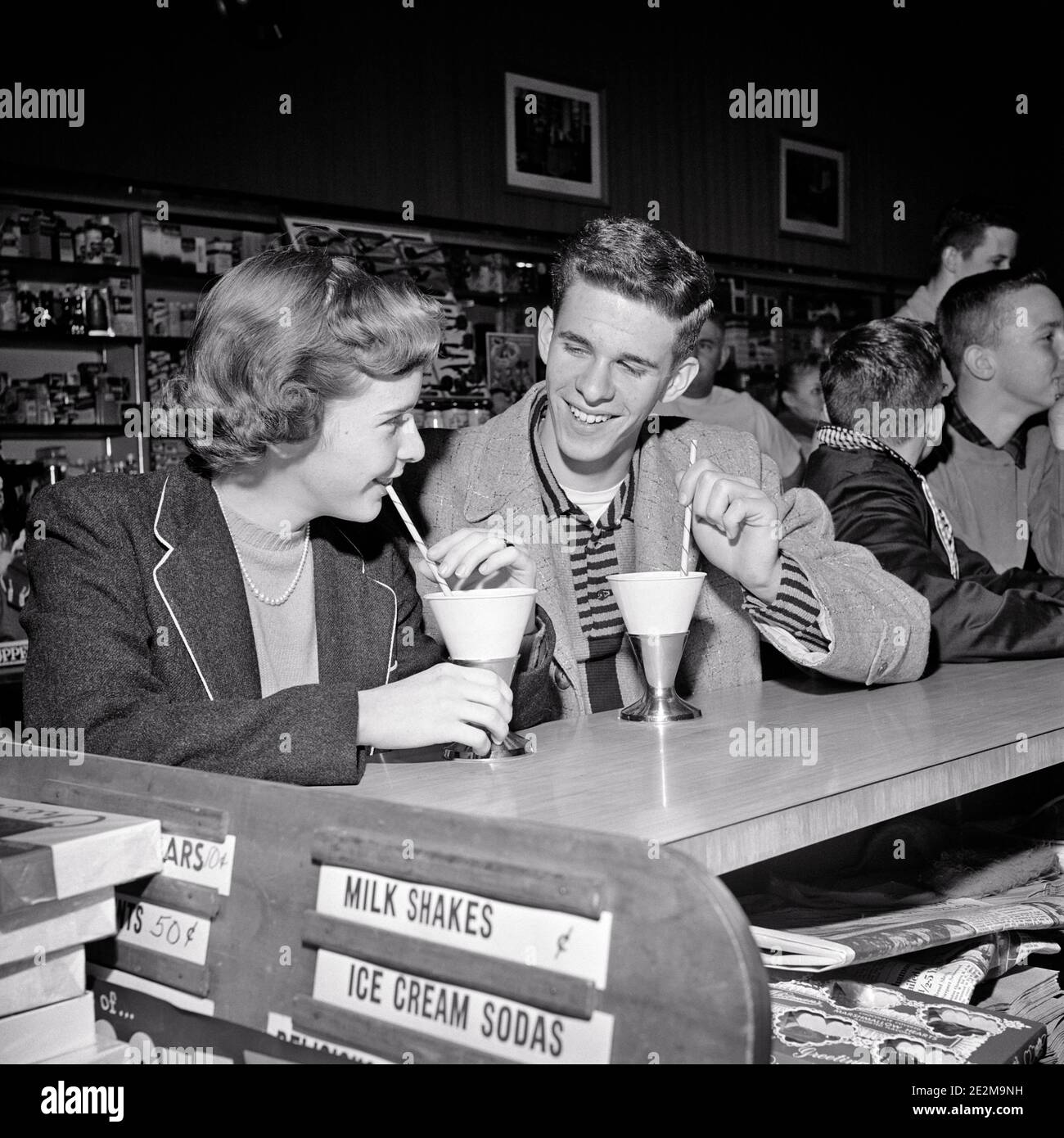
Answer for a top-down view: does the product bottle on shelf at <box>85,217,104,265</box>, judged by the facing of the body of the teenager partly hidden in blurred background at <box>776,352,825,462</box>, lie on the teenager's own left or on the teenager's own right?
on the teenager's own right

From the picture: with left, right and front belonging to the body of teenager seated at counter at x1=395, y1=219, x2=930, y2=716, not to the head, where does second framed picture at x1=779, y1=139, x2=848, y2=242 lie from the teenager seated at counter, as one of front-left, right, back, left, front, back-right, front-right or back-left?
back

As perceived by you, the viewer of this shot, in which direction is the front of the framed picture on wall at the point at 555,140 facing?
facing the viewer and to the right of the viewer

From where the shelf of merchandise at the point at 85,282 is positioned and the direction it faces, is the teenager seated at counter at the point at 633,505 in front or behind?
in front

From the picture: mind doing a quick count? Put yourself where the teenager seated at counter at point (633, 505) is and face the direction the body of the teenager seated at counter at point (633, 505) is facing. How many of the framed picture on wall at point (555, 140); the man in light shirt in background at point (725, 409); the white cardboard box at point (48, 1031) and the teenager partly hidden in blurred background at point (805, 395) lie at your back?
3

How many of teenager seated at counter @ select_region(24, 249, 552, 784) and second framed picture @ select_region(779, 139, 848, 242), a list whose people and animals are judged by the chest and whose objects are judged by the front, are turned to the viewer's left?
0

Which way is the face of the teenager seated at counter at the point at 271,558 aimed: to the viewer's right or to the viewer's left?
to the viewer's right

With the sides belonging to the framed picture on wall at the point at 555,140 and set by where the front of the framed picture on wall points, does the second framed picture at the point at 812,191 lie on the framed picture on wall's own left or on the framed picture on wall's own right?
on the framed picture on wall's own left
